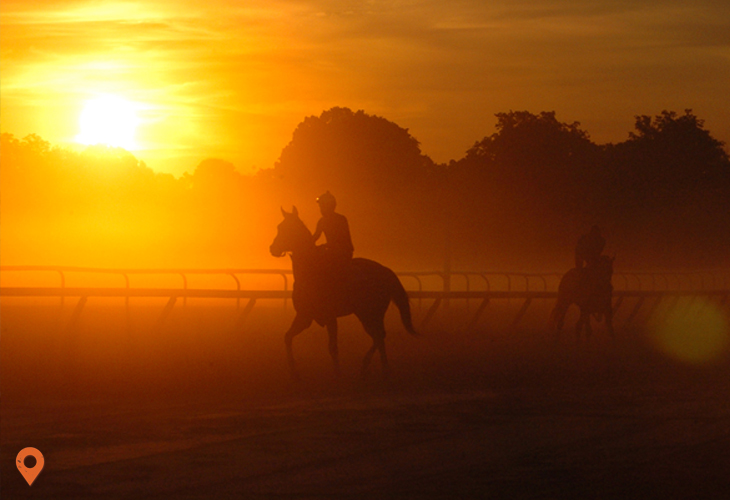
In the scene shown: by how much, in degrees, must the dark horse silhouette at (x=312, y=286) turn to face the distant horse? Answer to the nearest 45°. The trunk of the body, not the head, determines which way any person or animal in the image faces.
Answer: approximately 135° to its right

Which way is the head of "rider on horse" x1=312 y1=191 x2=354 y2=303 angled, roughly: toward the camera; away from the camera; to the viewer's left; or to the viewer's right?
to the viewer's left

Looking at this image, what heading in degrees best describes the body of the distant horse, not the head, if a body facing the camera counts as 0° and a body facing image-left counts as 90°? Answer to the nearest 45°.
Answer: approximately 270°

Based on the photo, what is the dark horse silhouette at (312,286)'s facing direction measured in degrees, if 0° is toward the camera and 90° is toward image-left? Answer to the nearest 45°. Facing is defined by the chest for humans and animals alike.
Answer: approximately 90°

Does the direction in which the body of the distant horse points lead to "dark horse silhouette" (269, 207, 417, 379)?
no

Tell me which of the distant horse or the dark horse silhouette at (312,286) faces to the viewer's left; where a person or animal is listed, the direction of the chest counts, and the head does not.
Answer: the dark horse silhouette

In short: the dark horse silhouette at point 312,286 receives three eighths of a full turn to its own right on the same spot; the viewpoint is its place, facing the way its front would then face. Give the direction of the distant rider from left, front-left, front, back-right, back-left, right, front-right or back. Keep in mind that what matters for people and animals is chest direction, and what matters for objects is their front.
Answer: front
